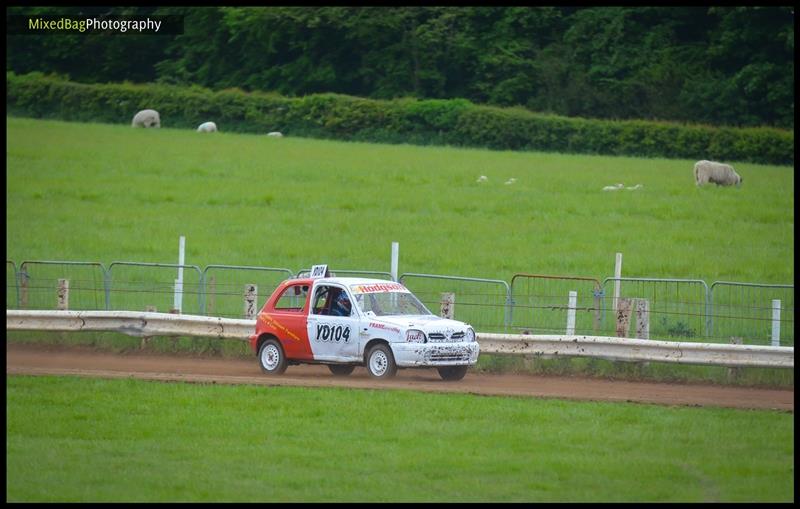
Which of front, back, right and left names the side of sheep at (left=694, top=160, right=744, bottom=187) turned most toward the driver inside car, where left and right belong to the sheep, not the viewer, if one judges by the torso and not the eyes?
right

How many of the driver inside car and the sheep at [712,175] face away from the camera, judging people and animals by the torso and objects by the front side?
0

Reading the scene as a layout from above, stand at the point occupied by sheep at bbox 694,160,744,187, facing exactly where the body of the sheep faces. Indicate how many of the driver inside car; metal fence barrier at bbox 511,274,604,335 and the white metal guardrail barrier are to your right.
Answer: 3

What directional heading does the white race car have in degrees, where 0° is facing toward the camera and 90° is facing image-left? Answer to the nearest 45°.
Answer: approximately 315°

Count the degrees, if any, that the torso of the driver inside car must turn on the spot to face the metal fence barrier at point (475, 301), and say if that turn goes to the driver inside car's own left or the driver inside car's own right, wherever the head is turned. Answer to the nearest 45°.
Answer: approximately 90° to the driver inside car's own left

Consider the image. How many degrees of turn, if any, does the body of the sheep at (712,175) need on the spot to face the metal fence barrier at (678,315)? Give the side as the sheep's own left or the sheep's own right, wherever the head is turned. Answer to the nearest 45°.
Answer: approximately 90° to the sheep's own right

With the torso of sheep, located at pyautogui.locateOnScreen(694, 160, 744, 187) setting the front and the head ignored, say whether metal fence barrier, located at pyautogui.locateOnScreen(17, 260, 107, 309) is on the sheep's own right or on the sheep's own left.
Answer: on the sheep's own right

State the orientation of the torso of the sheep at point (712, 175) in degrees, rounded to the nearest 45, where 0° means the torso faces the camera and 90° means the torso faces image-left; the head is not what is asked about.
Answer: approximately 270°

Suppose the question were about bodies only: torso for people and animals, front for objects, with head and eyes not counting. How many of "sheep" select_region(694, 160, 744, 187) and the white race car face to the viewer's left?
0

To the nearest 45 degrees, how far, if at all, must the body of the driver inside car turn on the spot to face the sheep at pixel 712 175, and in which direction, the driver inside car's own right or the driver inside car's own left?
approximately 90° to the driver inside car's own left

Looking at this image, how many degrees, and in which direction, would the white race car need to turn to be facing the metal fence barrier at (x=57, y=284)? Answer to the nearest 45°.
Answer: approximately 180°

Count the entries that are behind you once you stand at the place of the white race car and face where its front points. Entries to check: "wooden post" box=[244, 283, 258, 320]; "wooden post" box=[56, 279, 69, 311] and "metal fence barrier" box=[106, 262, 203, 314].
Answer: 3

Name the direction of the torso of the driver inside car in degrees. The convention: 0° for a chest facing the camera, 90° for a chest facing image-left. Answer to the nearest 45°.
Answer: approximately 315°

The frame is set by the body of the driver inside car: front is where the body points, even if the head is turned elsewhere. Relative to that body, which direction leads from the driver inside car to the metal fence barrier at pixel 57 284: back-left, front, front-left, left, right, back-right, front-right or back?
back
